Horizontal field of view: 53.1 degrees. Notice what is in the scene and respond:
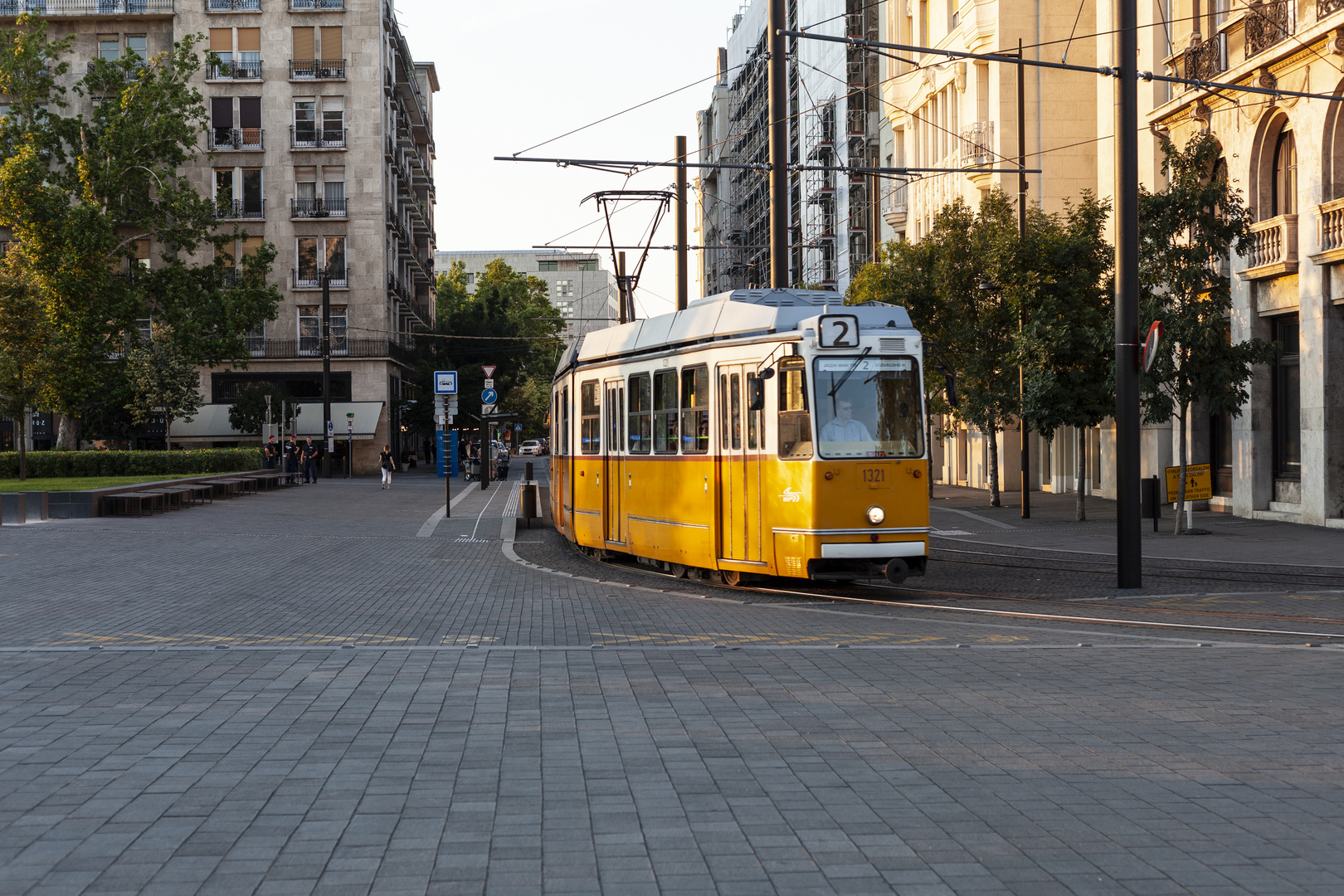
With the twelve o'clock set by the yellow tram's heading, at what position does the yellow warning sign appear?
The yellow warning sign is roughly at 9 o'clock from the yellow tram.

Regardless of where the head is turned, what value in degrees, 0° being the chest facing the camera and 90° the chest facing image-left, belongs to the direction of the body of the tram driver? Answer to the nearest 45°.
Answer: approximately 315°

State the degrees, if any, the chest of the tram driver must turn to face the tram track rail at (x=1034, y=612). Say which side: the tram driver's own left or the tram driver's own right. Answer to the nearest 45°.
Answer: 0° — they already face it

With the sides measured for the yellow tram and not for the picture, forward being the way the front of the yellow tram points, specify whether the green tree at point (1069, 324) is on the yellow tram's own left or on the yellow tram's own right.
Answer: on the yellow tram's own left

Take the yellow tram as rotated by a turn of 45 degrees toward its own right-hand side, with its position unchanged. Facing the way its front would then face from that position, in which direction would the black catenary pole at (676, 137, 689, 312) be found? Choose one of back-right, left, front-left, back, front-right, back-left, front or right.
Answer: back

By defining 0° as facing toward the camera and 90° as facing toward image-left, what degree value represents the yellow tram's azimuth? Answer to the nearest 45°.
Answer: approximately 315°

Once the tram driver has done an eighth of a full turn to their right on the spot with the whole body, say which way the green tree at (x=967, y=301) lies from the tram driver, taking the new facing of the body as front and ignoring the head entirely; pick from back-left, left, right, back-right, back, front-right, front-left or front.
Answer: back

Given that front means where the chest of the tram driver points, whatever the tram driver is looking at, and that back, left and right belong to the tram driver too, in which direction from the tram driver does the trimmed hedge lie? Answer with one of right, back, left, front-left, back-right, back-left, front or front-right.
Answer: back

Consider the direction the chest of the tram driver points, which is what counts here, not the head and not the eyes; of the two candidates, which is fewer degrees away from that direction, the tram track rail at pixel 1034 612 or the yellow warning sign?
the tram track rail

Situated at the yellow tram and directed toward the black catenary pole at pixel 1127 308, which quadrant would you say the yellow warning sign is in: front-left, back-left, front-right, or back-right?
front-left

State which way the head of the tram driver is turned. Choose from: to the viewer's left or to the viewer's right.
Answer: to the viewer's right

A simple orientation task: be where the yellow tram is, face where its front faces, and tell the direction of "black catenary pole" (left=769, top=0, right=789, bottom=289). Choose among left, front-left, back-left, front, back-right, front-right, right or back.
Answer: back-left

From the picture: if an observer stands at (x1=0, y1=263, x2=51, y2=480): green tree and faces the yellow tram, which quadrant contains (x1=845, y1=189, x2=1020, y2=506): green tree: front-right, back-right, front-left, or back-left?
front-left

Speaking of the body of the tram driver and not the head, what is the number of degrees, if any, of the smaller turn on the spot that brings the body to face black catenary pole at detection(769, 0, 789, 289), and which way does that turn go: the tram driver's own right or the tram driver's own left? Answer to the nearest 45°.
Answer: approximately 135° to the tram driver's own left

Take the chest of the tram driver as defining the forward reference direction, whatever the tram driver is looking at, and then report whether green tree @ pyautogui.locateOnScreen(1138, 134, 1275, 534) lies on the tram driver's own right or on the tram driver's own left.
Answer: on the tram driver's own left
